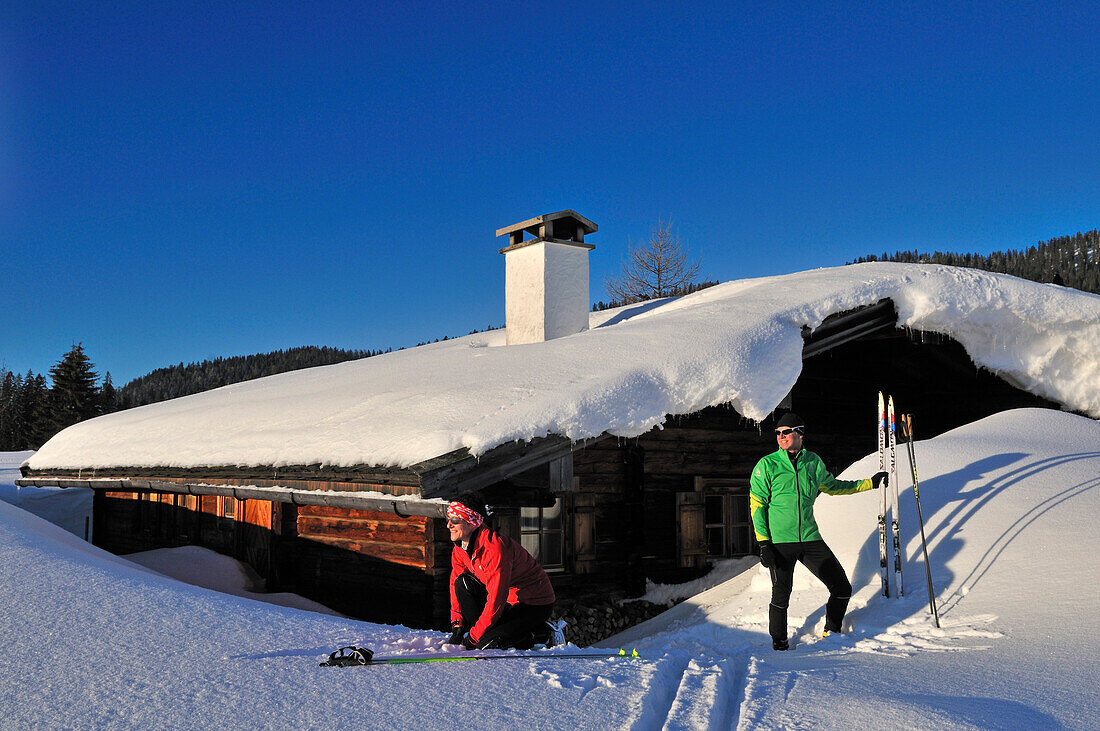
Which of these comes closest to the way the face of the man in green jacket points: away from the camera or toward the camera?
toward the camera

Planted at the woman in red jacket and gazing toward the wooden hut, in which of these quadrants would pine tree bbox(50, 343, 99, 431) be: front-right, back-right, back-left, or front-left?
front-left

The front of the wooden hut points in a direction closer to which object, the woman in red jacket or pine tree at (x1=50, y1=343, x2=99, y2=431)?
the woman in red jacket

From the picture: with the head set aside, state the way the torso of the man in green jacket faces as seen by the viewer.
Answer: toward the camera

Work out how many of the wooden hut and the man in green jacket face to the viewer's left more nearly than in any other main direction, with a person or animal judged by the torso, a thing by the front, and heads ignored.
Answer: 0

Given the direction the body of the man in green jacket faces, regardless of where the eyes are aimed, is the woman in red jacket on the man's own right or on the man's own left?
on the man's own right

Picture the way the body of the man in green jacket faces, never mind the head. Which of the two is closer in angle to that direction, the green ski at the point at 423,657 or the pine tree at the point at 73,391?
the green ski
